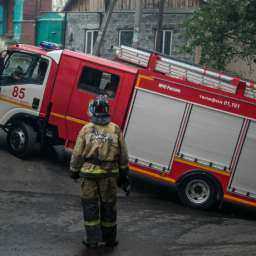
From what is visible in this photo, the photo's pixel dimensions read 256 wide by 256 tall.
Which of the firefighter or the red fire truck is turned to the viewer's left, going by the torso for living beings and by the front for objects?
the red fire truck

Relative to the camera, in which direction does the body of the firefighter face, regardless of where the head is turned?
away from the camera

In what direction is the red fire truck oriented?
to the viewer's left

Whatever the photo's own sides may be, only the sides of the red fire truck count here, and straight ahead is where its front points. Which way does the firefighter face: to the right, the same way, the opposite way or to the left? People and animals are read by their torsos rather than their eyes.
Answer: to the right

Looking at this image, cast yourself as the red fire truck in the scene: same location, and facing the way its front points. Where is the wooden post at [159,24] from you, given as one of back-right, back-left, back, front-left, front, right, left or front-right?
right

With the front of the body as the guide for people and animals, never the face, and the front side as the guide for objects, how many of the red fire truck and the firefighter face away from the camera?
1

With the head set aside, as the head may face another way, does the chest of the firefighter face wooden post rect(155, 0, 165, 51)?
yes

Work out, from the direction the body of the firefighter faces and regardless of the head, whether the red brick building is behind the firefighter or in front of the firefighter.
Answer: in front

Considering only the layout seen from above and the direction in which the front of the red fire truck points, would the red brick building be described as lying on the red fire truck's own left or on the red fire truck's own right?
on the red fire truck's own right
